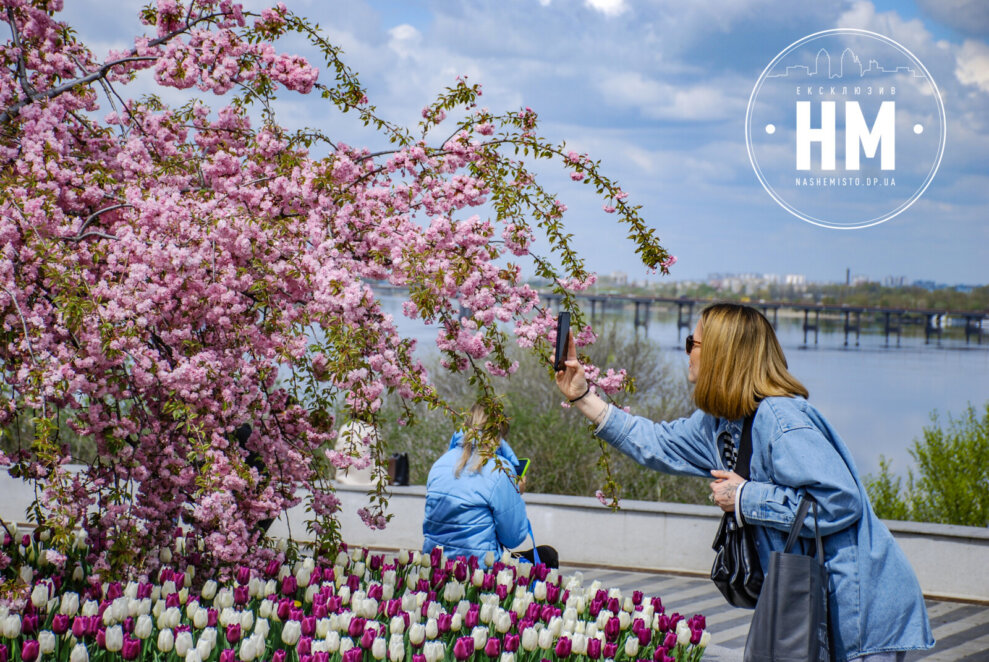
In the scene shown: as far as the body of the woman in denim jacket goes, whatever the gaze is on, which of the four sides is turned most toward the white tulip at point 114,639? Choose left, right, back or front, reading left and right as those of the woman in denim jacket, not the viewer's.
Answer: front

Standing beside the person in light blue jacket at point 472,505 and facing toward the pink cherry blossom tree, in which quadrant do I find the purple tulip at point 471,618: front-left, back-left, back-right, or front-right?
front-left

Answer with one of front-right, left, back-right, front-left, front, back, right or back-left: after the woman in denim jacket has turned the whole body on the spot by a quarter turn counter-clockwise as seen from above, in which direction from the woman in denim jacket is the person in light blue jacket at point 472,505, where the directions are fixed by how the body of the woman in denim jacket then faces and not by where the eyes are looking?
back-right

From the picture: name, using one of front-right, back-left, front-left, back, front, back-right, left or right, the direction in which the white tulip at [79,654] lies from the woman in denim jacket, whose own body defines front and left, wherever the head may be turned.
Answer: front

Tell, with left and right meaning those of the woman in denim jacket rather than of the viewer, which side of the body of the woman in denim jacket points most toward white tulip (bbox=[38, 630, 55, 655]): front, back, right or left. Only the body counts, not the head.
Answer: front

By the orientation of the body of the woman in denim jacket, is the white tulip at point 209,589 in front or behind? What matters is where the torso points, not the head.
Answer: in front

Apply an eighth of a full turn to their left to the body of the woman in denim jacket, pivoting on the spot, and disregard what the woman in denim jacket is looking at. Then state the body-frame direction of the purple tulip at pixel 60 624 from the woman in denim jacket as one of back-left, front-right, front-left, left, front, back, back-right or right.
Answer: front-right

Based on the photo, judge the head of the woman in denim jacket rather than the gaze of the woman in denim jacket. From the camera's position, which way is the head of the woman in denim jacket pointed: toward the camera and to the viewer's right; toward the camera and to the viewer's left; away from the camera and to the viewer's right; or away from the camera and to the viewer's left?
away from the camera and to the viewer's left

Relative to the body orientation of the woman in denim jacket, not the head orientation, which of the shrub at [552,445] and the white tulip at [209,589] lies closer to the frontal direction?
the white tulip

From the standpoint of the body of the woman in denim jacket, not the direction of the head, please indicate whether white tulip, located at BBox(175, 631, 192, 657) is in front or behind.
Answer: in front

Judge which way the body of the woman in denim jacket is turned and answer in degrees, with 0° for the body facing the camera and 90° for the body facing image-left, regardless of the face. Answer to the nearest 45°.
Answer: approximately 90°

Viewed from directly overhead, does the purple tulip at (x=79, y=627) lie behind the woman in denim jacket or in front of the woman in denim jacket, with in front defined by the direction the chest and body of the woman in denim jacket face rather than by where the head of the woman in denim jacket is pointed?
in front

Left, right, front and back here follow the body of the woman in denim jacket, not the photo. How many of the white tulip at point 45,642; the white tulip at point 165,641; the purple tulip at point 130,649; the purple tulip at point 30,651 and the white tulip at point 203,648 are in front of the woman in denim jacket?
5
